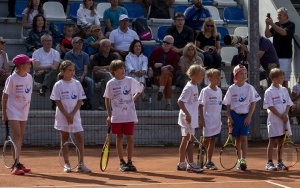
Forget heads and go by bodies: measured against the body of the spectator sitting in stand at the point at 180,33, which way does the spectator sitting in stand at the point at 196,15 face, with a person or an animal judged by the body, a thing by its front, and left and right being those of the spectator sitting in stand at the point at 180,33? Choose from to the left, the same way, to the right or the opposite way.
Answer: the same way

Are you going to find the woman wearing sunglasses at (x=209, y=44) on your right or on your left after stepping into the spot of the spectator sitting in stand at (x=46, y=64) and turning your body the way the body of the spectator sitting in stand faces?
on your left

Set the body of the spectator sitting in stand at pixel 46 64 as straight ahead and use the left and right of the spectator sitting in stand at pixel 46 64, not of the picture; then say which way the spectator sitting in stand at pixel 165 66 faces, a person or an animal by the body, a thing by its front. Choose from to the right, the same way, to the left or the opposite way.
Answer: the same way

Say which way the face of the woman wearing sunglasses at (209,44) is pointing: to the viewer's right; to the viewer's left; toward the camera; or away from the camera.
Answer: toward the camera

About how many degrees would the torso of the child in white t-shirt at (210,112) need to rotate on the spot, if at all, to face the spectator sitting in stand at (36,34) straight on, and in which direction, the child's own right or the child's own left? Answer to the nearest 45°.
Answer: approximately 180°

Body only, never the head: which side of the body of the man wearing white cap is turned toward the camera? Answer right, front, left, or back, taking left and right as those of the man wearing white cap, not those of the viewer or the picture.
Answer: front

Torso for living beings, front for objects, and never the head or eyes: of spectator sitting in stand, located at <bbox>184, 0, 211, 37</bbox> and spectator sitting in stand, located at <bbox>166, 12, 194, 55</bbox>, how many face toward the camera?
2

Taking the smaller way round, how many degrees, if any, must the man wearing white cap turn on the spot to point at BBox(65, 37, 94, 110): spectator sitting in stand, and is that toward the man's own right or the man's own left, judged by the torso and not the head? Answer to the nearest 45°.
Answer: approximately 45° to the man's own right

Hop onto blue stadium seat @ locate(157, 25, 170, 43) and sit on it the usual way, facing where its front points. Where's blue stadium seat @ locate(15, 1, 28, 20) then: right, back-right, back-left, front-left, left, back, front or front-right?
right

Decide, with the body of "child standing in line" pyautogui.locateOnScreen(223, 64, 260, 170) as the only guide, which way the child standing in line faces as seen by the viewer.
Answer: toward the camera

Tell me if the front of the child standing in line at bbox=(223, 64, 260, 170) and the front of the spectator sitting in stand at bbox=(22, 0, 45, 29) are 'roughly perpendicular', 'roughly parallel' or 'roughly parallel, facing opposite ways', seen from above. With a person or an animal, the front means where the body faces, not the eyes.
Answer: roughly parallel

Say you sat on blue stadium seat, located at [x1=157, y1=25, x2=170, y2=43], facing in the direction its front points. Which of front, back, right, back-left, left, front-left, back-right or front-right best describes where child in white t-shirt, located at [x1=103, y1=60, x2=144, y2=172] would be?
front

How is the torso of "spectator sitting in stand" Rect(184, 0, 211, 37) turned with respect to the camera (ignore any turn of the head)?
toward the camera

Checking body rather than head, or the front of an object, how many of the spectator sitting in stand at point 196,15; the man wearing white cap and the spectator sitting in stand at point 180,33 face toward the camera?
3

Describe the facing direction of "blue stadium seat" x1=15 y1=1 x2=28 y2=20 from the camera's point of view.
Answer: facing the viewer

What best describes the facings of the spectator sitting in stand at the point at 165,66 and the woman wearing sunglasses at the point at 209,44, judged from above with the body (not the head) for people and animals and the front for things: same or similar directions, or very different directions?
same or similar directions
